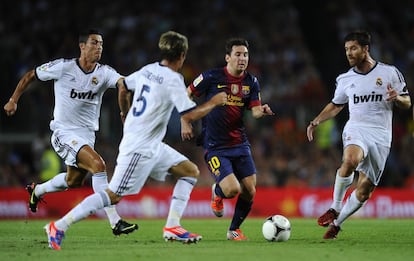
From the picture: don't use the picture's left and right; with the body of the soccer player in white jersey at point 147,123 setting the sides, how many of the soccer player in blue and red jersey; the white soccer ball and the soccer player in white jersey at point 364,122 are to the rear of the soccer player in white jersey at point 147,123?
0

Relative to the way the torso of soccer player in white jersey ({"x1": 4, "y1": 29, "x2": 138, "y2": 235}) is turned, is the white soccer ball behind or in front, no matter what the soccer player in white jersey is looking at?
in front

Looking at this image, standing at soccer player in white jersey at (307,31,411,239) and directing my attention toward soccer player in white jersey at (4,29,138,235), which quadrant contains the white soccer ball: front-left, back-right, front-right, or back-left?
front-left

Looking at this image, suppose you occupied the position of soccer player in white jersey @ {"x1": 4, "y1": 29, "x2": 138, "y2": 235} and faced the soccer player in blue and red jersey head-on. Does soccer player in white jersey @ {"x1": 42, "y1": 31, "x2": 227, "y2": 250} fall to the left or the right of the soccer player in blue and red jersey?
right

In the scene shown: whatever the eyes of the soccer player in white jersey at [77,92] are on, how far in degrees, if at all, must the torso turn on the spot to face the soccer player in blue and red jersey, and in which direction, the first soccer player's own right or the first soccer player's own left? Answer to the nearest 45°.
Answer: approximately 45° to the first soccer player's own left

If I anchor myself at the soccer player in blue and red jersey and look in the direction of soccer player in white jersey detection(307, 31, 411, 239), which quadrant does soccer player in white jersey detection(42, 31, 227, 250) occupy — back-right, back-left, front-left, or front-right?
back-right

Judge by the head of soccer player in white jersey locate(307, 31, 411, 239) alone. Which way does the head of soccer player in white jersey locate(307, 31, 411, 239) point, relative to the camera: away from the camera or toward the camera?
toward the camera

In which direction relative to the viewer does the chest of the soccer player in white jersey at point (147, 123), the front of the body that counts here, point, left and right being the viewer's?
facing away from the viewer and to the right of the viewer

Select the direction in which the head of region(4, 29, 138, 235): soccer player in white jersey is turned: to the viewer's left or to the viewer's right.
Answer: to the viewer's right

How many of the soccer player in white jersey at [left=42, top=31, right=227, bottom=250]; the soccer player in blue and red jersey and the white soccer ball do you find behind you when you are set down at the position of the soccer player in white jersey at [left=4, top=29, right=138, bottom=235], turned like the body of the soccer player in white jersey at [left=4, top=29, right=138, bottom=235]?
0

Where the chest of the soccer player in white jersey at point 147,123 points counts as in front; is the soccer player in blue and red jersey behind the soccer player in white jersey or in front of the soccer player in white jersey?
in front

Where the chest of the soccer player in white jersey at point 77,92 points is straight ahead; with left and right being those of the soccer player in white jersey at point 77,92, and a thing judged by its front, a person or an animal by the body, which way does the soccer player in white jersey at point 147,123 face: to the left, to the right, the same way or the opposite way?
to the left

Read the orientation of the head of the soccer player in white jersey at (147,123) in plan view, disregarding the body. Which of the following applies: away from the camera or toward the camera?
away from the camera

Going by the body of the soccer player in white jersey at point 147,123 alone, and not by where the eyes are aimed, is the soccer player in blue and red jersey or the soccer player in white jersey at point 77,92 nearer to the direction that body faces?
the soccer player in blue and red jersey

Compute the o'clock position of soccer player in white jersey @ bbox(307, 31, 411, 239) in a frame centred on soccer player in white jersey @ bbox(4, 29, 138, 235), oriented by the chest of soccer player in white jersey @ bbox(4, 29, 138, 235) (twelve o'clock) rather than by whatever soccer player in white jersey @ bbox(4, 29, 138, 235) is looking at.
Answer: soccer player in white jersey @ bbox(307, 31, 411, 239) is roughly at 11 o'clock from soccer player in white jersey @ bbox(4, 29, 138, 235).

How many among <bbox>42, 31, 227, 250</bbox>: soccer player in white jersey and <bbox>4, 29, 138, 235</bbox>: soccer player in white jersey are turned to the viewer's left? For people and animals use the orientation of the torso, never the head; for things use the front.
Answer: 0

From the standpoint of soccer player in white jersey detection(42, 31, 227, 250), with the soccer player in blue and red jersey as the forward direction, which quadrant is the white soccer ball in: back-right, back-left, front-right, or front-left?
front-right
